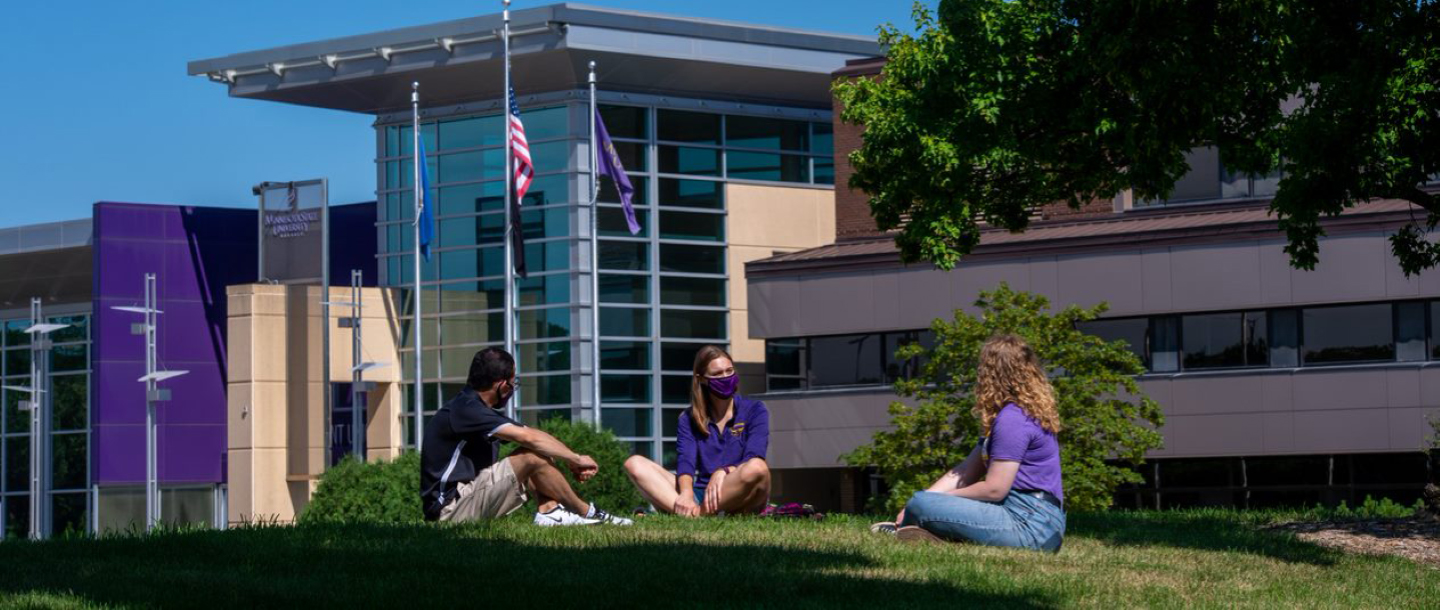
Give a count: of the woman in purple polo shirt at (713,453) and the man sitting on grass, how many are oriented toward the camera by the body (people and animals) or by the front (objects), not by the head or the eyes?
1

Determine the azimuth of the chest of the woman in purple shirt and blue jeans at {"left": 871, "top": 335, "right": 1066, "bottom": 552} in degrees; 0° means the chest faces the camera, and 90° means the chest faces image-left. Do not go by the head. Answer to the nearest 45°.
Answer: approximately 90°

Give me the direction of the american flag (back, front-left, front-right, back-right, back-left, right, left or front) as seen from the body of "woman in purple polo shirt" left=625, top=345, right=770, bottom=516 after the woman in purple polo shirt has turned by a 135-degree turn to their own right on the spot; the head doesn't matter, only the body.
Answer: front-right

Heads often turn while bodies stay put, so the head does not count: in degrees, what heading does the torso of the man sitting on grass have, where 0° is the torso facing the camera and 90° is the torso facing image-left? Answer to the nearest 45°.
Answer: approximately 270°

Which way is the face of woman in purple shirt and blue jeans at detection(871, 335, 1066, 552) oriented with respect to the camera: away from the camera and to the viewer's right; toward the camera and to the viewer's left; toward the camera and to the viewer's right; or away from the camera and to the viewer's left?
away from the camera and to the viewer's left

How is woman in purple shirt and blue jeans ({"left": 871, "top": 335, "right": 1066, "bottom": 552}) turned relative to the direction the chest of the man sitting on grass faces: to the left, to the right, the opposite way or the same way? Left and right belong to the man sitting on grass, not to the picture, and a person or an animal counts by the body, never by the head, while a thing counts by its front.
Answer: the opposite way

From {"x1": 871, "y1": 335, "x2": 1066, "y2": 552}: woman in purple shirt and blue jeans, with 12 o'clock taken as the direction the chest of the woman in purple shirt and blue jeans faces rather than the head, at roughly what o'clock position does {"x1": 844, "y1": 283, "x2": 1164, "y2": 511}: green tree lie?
The green tree is roughly at 3 o'clock from the woman in purple shirt and blue jeans.

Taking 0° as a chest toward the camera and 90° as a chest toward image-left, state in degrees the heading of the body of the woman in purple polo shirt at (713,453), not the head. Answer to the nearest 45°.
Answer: approximately 0°

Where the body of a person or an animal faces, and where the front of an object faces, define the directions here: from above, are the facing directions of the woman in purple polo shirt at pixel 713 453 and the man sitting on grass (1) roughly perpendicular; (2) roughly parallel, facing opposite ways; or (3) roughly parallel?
roughly perpendicular

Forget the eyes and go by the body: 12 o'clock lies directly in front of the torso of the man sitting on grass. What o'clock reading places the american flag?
The american flag is roughly at 9 o'clock from the man sitting on grass.
